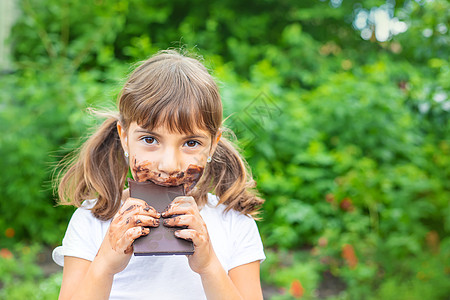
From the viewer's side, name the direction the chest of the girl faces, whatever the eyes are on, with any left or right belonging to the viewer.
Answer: facing the viewer
